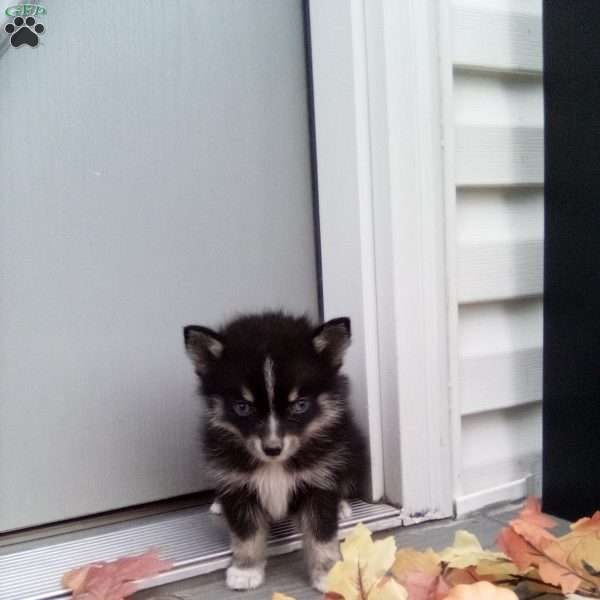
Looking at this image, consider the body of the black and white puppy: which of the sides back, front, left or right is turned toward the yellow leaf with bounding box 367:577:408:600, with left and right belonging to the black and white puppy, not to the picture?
left

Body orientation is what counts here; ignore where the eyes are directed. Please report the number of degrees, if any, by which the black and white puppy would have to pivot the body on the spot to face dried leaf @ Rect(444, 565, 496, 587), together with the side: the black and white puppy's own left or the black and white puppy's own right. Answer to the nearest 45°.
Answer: approximately 45° to the black and white puppy's own left

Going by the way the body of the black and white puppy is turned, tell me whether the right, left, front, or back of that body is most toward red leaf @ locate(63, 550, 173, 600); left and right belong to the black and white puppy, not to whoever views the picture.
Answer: right

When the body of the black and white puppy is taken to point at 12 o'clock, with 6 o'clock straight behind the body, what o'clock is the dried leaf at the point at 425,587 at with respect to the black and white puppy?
The dried leaf is roughly at 11 o'clock from the black and white puppy.

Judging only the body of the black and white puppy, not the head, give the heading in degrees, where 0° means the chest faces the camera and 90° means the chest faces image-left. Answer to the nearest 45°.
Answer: approximately 0°

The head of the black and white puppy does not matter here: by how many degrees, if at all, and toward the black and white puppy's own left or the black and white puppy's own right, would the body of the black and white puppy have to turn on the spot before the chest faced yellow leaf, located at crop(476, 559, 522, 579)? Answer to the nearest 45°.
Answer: approximately 45° to the black and white puppy's own left

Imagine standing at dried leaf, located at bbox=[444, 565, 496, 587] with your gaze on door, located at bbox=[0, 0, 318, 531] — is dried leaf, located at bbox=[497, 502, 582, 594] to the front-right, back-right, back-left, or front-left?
back-right
